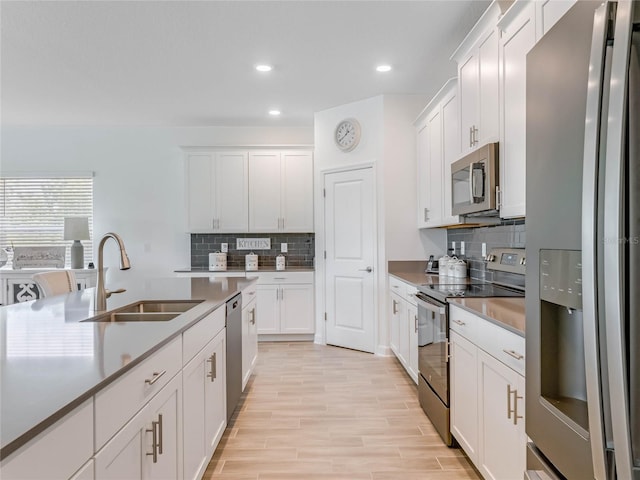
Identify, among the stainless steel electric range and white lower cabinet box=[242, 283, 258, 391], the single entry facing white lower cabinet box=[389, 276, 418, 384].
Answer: white lower cabinet box=[242, 283, 258, 391]

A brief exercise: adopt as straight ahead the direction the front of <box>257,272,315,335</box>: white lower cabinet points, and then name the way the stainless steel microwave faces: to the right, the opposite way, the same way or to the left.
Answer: to the right

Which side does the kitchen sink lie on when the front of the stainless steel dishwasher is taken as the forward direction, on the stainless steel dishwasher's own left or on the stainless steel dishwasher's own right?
on the stainless steel dishwasher's own right

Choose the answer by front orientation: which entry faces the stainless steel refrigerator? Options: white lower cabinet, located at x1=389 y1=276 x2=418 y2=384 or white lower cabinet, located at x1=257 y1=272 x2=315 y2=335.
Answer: white lower cabinet, located at x1=257 y1=272 x2=315 y2=335

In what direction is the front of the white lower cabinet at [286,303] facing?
toward the camera

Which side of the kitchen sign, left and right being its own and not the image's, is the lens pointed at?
front

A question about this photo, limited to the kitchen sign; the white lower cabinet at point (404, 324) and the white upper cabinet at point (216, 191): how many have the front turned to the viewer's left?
1

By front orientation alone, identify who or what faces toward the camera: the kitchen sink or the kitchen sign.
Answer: the kitchen sign

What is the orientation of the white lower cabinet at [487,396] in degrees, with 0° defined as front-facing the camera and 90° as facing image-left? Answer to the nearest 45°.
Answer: approximately 45°

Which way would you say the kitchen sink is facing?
to the viewer's right

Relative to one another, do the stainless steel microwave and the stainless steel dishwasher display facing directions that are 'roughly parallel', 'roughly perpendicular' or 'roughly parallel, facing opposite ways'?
roughly parallel, facing opposite ways

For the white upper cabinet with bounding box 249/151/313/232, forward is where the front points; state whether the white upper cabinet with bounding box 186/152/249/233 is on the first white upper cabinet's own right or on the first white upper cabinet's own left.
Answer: on the first white upper cabinet's own right

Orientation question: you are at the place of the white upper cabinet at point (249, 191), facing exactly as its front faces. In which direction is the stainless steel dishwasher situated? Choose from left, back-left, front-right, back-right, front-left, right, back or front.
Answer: front

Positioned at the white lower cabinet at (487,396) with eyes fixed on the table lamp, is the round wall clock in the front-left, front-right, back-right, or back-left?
front-right

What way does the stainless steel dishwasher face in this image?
to the viewer's right

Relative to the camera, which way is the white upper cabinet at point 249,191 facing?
toward the camera

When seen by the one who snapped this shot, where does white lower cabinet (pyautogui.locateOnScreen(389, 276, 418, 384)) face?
facing to the left of the viewer
